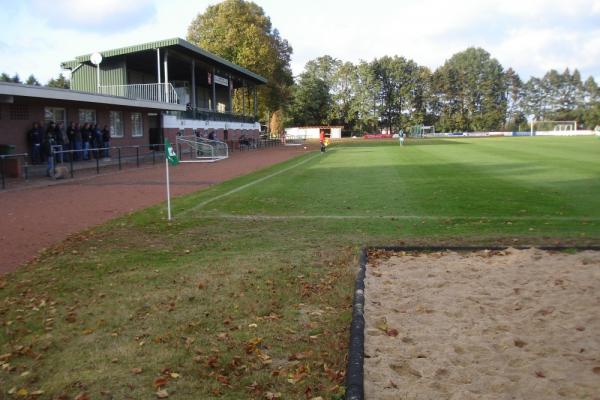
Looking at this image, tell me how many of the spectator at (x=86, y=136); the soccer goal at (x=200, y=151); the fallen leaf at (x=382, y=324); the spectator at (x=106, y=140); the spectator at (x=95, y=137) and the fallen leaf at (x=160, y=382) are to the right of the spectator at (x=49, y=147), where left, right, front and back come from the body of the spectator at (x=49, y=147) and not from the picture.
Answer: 2

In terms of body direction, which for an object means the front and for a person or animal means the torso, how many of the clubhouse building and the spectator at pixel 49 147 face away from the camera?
0

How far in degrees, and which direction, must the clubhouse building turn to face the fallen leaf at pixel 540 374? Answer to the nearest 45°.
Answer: approximately 45° to its right

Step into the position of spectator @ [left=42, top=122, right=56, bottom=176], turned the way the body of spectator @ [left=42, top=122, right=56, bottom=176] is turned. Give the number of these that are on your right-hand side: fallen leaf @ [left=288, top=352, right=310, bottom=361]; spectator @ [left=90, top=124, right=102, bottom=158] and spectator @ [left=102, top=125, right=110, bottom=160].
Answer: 1

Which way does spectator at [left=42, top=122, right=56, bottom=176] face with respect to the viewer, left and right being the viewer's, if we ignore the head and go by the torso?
facing to the right of the viewer

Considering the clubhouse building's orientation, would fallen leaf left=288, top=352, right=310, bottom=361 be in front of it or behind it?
in front

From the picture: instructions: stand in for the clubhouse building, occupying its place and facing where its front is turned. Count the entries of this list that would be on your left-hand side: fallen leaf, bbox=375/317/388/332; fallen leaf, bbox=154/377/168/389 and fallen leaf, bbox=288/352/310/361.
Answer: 0

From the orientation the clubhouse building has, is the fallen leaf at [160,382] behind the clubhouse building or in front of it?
in front

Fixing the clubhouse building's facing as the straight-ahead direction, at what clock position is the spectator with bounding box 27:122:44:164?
The spectator is roughly at 2 o'clock from the clubhouse building.

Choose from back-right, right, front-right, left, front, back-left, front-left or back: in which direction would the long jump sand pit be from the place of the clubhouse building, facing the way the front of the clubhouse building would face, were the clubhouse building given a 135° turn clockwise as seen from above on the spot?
left

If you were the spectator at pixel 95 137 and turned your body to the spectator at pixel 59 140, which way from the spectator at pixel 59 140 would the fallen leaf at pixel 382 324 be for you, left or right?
left

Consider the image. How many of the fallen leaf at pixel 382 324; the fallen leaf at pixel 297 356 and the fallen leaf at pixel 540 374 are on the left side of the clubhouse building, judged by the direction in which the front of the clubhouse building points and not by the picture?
0

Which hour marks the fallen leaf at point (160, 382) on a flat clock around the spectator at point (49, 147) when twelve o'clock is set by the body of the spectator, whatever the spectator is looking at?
The fallen leaf is roughly at 3 o'clock from the spectator.

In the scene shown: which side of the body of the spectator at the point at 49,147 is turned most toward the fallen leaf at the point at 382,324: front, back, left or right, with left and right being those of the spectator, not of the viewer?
right

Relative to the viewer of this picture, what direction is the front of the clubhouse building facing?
facing the viewer and to the right of the viewer
